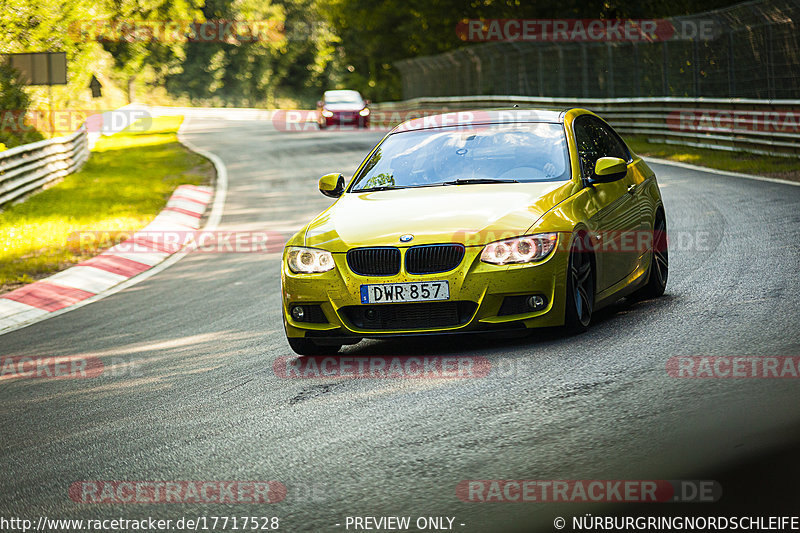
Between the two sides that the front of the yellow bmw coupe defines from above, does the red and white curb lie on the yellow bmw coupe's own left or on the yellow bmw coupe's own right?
on the yellow bmw coupe's own right

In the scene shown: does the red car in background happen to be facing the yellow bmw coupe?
yes

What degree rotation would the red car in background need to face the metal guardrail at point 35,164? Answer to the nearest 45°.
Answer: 0° — it already faces it

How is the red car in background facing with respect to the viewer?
toward the camera

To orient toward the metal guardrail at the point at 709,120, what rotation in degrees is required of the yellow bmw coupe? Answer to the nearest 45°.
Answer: approximately 135° to its right

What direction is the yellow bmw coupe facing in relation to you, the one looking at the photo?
facing the viewer and to the left of the viewer

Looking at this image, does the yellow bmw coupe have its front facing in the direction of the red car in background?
no

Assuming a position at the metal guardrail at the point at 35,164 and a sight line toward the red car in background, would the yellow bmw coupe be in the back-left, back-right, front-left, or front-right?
back-right

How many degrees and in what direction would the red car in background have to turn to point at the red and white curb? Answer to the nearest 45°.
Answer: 0° — it already faces it

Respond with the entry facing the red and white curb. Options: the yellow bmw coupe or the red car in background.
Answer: the red car in background

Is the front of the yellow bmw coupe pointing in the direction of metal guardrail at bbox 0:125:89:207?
no

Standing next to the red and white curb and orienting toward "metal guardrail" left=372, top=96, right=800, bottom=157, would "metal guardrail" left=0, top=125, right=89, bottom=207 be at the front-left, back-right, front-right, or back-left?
front-left
